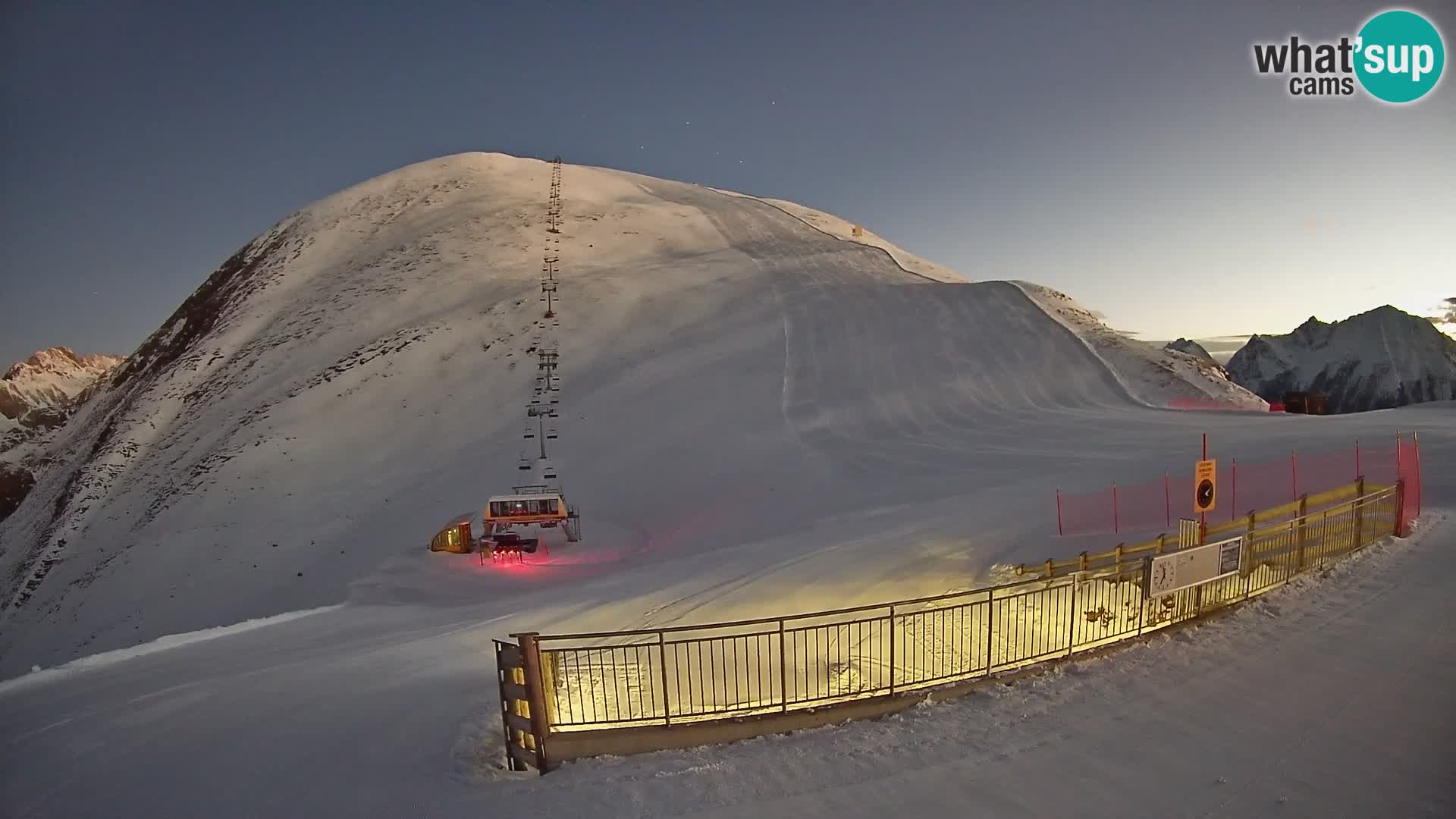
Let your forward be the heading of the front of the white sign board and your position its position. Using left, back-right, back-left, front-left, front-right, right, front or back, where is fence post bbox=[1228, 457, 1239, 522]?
back-left

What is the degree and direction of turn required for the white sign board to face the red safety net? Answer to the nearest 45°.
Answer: approximately 135° to its left

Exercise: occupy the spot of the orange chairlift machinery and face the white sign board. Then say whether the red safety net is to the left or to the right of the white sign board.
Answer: left

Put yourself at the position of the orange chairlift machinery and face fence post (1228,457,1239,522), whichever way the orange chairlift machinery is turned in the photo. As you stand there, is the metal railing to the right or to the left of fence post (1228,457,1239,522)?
right

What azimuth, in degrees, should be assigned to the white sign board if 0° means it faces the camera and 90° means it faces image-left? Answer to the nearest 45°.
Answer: approximately 315°

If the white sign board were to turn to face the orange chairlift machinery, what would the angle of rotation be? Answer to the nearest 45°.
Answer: approximately 135° to its right

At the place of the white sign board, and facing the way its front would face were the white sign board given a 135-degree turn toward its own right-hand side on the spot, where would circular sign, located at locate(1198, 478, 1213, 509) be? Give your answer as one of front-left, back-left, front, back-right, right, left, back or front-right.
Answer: right
